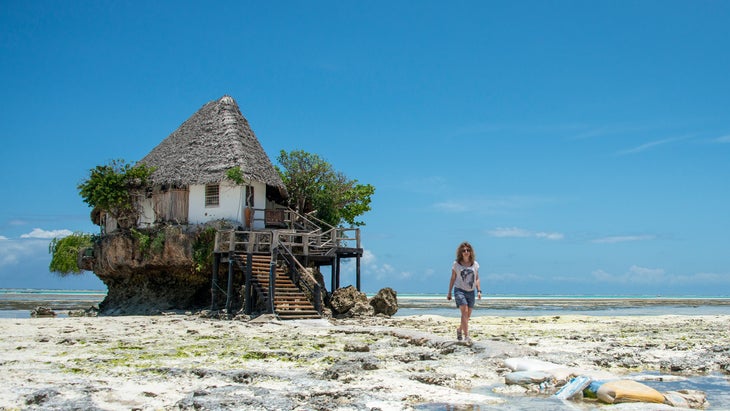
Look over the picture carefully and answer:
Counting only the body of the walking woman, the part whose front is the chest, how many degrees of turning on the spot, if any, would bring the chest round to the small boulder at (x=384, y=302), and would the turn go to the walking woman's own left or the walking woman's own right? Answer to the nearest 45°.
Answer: approximately 180°

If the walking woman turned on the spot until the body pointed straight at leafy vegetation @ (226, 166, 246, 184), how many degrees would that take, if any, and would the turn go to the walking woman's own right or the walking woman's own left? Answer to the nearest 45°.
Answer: approximately 135° to the walking woman's own right

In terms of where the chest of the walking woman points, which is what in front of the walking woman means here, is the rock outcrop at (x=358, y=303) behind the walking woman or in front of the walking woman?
behind

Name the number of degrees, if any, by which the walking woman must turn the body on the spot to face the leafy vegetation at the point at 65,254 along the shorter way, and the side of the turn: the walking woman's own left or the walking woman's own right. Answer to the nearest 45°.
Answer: approximately 135° to the walking woman's own right

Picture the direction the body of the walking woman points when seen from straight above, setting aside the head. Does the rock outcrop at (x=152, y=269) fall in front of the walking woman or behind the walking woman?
behind

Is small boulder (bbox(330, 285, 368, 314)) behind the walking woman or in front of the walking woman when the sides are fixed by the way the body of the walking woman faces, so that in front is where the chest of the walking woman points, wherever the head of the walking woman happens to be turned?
behind

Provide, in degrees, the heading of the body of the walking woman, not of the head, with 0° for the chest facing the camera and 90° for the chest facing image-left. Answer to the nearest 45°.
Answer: approximately 0°

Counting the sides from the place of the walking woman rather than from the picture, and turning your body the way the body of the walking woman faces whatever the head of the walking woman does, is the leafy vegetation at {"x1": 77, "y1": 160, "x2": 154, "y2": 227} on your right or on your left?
on your right

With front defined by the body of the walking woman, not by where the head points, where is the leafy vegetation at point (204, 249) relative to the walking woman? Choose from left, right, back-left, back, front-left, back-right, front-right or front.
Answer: back-right
